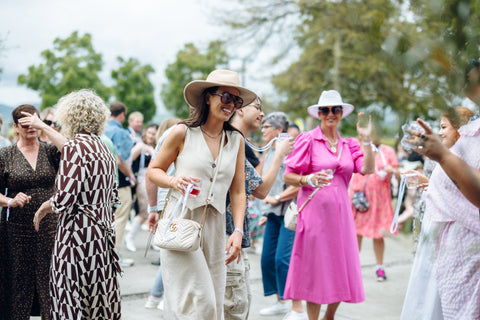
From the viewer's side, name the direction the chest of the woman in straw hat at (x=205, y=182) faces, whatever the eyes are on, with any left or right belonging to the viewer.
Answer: facing the viewer and to the right of the viewer

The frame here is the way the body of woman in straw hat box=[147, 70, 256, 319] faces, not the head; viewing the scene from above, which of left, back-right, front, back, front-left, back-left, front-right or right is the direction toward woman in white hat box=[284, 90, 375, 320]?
left
